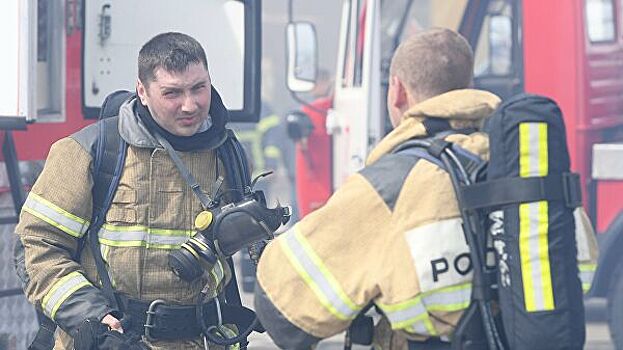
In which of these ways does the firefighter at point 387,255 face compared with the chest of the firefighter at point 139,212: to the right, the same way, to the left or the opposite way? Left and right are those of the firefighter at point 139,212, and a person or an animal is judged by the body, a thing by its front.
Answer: the opposite way

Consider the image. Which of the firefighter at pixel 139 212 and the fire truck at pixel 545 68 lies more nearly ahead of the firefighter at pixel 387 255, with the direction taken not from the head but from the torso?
the firefighter

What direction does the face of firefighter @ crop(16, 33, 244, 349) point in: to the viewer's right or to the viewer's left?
to the viewer's right

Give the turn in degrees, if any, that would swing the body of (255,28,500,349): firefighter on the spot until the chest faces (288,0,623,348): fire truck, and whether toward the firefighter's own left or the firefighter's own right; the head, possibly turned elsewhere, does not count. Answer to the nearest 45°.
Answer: approximately 45° to the firefighter's own right

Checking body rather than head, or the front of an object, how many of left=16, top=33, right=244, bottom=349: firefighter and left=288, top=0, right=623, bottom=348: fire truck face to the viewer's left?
1

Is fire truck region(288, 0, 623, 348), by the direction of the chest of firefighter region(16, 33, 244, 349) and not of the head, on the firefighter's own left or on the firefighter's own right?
on the firefighter's own left

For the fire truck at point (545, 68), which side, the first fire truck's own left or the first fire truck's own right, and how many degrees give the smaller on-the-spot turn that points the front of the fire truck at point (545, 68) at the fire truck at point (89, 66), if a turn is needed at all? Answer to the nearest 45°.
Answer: approximately 45° to the first fire truck's own left

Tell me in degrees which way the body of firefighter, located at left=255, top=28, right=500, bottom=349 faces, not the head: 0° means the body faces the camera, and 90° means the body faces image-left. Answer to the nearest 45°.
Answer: approximately 135°

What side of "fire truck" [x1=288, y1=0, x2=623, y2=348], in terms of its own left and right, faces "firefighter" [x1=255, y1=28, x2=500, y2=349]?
left

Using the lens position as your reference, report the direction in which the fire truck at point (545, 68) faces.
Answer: facing to the left of the viewer

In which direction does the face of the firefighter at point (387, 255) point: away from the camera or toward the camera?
away from the camera
